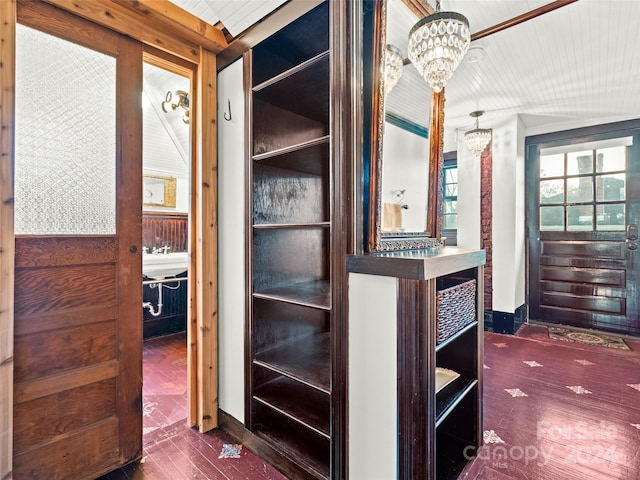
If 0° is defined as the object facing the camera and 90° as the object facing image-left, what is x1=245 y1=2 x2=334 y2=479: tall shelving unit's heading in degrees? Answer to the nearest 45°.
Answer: approximately 45°

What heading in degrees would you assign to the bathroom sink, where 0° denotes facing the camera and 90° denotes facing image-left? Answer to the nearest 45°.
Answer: approximately 0°

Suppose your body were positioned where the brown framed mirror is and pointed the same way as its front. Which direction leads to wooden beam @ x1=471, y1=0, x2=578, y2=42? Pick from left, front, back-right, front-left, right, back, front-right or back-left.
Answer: left

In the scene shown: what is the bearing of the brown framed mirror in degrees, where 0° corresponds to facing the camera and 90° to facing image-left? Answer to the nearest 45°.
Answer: approximately 315°

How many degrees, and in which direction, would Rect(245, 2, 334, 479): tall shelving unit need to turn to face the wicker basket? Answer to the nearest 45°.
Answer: approximately 90° to its left

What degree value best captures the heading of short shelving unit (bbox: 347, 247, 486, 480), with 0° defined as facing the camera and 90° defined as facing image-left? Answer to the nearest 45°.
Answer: approximately 315°
